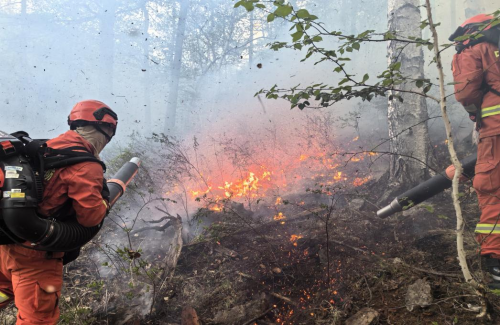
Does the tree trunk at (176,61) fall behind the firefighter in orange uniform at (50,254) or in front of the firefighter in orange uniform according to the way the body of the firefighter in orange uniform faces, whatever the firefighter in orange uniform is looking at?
in front

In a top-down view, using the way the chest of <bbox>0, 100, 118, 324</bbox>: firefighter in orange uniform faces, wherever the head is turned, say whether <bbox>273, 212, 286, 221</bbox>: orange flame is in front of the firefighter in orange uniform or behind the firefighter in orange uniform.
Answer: in front

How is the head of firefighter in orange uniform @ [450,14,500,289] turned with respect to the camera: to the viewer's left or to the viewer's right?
to the viewer's left

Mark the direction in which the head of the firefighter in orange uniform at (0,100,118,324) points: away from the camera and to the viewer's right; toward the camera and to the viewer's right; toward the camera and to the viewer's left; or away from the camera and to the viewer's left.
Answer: away from the camera and to the viewer's right

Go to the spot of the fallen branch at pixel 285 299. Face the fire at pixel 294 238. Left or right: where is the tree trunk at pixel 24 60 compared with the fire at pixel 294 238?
left

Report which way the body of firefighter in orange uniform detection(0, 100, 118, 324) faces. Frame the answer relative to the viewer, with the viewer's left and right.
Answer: facing away from the viewer and to the right of the viewer

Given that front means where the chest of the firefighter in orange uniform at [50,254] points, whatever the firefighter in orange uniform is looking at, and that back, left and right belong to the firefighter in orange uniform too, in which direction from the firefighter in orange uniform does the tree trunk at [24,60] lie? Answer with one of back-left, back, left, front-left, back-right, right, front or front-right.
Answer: front-left
